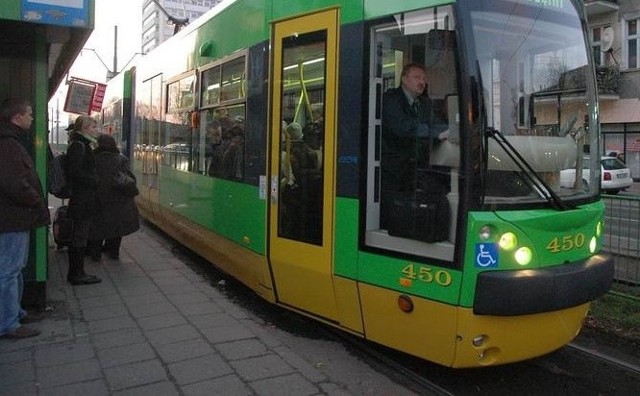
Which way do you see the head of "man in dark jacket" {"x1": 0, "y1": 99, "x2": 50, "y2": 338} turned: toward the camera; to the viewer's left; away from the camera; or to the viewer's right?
to the viewer's right

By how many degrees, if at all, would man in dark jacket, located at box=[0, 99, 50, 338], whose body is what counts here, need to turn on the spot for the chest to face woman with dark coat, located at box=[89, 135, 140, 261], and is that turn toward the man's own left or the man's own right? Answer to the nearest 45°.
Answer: approximately 90° to the man's own left

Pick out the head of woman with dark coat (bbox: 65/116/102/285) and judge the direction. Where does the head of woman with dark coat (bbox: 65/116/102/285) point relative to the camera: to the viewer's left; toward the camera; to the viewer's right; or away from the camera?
to the viewer's right

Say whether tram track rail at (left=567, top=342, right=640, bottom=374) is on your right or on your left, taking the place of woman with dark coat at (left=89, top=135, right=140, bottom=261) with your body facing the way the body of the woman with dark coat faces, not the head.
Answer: on your right

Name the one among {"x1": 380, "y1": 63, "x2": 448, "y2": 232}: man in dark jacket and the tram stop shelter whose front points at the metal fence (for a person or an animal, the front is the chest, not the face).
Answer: the tram stop shelter

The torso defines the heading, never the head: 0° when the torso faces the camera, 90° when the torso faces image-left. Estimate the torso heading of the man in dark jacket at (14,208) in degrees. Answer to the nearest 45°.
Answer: approximately 270°

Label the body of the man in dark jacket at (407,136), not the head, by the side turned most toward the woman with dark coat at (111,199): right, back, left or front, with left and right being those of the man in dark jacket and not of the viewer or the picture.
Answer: back

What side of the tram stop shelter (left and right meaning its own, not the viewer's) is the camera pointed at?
right

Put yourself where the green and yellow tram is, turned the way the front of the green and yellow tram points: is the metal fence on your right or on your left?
on your left

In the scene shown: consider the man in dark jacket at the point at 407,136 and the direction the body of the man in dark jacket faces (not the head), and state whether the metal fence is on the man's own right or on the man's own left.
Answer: on the man's own left

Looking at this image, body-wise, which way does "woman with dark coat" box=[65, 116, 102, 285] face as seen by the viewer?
to the viewer's right
